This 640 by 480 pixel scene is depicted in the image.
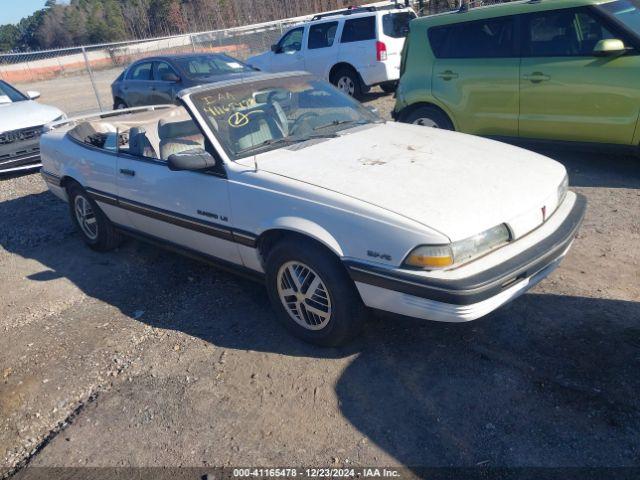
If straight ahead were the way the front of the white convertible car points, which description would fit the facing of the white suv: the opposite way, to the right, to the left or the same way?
the opposite way

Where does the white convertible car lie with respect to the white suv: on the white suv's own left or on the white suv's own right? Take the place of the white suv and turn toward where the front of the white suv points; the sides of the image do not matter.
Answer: on the white suv's own left

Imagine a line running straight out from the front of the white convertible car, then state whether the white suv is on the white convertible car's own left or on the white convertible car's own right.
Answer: on the white convertible car's own left

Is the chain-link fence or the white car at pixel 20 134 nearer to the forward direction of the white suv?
the chain-link fence

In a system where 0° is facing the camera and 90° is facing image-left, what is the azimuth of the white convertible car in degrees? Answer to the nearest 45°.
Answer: approximately 315°

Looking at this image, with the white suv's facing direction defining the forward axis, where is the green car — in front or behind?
behind

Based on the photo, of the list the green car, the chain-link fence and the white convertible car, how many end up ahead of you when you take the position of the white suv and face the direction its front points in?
1

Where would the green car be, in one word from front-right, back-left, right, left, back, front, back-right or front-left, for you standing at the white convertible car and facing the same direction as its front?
left

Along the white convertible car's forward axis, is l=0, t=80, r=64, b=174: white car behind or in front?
behind

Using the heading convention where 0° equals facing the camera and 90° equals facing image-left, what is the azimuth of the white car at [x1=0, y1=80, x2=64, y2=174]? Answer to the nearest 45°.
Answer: approximately 315°

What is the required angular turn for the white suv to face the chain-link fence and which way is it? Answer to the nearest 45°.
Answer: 0° — it already faces it
